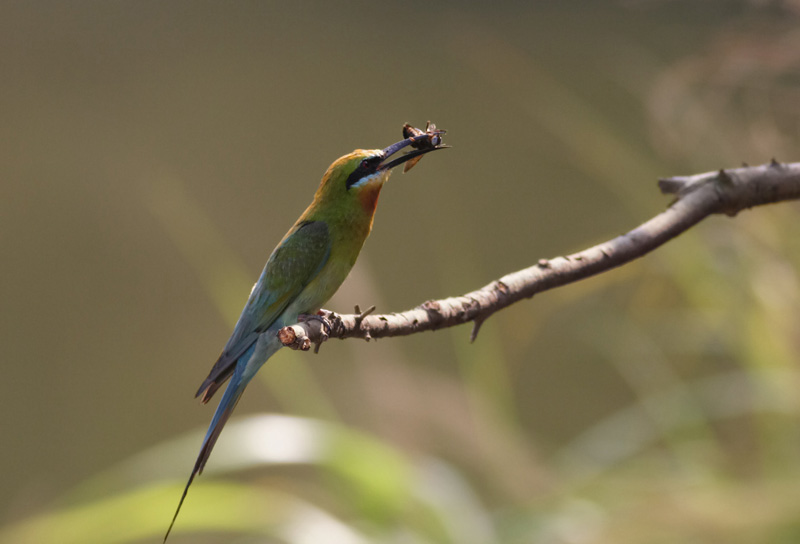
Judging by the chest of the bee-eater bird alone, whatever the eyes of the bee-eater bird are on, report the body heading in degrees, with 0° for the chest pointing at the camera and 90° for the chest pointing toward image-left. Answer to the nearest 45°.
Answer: approximately 270°
